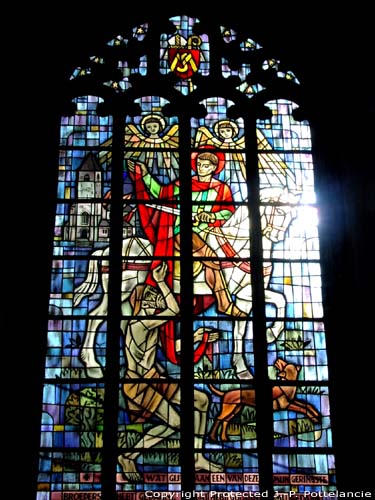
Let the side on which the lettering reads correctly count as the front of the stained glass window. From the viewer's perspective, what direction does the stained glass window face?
toward the camera
